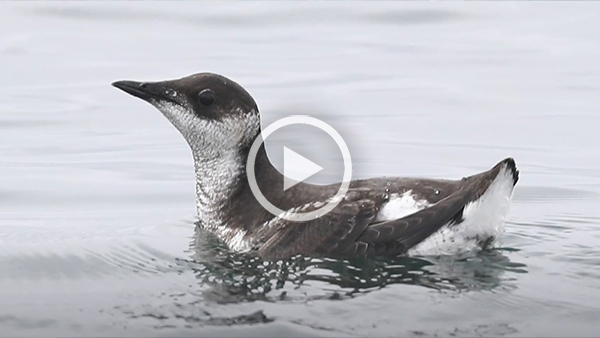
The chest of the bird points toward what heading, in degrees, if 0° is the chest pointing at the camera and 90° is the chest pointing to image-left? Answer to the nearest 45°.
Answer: approximately 90°
